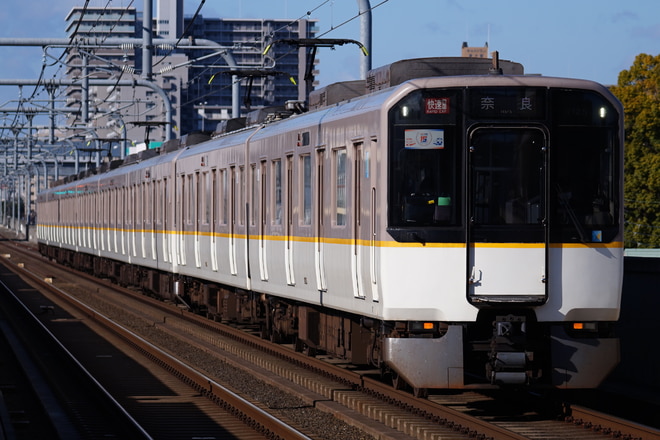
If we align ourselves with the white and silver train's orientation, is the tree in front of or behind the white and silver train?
behind

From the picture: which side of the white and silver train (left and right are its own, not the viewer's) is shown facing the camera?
front
